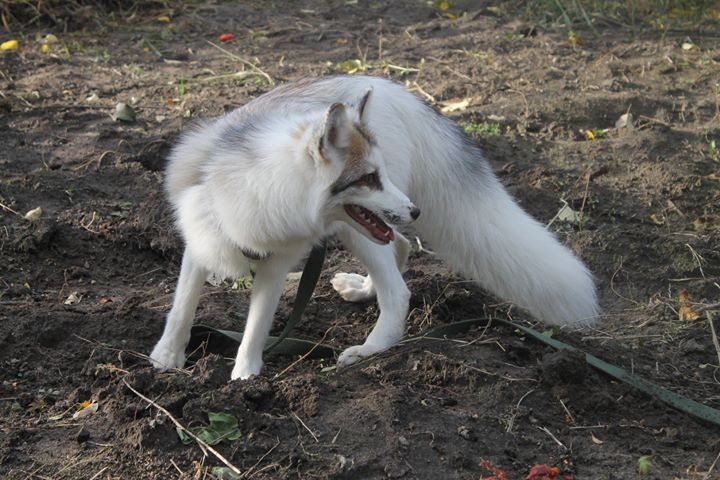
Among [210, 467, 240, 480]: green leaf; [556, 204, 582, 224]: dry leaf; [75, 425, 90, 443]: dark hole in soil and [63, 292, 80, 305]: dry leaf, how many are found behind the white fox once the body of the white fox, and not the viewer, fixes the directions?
1

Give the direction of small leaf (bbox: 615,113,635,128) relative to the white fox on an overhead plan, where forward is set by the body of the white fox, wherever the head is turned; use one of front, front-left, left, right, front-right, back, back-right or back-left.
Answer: back

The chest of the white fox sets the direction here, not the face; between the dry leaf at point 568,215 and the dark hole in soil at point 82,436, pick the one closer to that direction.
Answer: the dark hole in soil

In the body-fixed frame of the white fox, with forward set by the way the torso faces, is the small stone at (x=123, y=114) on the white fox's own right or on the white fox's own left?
on the white fox's own right

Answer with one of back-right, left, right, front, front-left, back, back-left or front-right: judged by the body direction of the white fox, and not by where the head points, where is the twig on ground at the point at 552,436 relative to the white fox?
left

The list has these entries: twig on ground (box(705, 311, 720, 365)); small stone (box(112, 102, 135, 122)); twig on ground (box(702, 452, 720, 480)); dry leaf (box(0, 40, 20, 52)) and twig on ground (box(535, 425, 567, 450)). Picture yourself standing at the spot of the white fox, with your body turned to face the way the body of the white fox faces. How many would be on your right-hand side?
2

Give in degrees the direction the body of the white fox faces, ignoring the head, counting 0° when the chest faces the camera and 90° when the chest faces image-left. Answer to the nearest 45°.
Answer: approximately 45°

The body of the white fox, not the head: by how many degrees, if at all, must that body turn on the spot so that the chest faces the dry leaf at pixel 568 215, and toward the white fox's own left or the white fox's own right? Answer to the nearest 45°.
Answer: approximately 180°

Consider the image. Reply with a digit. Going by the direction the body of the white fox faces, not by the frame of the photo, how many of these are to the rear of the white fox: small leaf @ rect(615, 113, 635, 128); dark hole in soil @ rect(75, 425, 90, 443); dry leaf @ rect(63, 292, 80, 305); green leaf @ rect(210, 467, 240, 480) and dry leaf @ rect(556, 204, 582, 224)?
2

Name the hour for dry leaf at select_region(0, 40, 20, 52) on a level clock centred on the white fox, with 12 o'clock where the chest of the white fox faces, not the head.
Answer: The dry leaf is roughly at 3 o'clock from the white fox.

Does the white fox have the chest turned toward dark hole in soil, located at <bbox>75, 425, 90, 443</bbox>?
yes

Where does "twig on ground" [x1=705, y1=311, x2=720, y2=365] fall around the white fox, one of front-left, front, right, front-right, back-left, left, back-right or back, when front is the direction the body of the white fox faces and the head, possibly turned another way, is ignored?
back-left

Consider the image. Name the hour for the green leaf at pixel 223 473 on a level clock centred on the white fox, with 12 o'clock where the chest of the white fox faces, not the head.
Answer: The green leaf is roughly at 11 o'clock from the white fox.

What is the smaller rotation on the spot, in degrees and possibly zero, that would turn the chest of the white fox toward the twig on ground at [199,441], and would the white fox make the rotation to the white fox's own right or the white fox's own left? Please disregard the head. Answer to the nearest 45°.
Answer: approximately 45° to the white fox's own left

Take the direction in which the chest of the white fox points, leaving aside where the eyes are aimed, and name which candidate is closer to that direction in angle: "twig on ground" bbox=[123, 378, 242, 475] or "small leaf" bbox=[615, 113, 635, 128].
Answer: the twig on ground

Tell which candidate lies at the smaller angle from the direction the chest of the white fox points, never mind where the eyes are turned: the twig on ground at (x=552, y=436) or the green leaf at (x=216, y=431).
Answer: the green leaf

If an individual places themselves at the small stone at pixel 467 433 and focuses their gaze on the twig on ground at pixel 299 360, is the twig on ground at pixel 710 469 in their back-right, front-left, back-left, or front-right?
back-right
